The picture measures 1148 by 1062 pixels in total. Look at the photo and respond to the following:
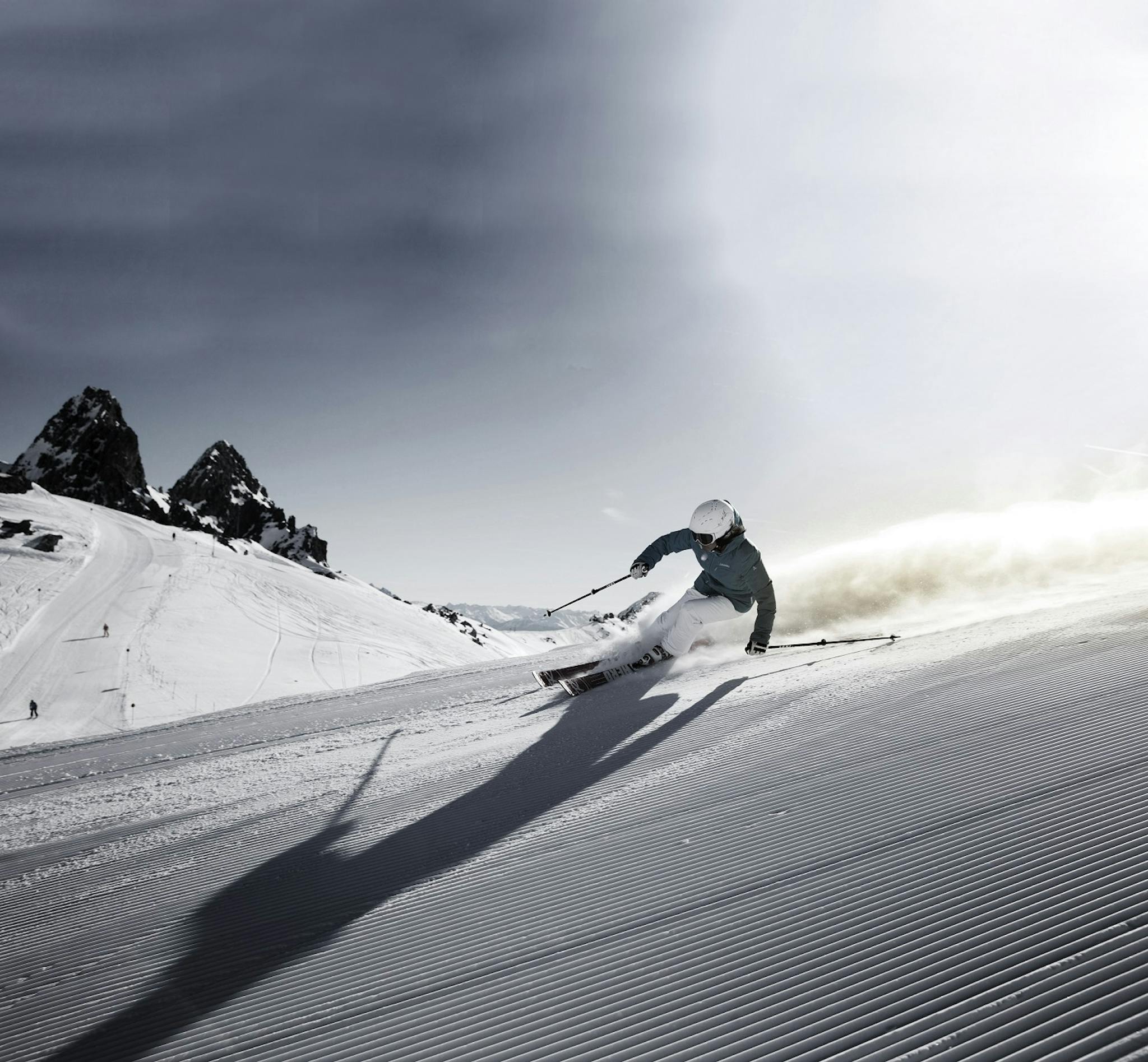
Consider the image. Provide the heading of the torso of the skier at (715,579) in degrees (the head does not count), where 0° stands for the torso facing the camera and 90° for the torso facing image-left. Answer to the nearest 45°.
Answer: approximately 45°
